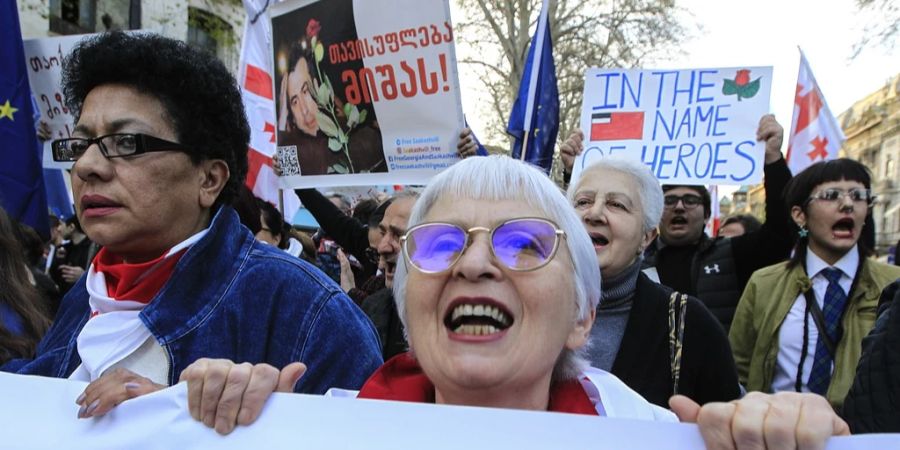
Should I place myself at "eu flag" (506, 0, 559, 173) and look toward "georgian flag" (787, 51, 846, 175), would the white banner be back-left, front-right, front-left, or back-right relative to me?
back-right

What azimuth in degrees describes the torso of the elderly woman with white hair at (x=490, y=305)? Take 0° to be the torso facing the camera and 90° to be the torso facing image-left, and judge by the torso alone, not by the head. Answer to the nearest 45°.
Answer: approximately 0°

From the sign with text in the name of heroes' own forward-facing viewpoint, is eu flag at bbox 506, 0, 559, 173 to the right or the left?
on its right

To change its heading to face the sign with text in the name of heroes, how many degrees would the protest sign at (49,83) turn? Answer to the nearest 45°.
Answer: approximately 45° to its left

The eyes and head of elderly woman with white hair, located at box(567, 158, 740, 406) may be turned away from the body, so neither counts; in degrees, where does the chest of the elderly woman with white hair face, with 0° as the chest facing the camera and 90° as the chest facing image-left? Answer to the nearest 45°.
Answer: approximately 45°
